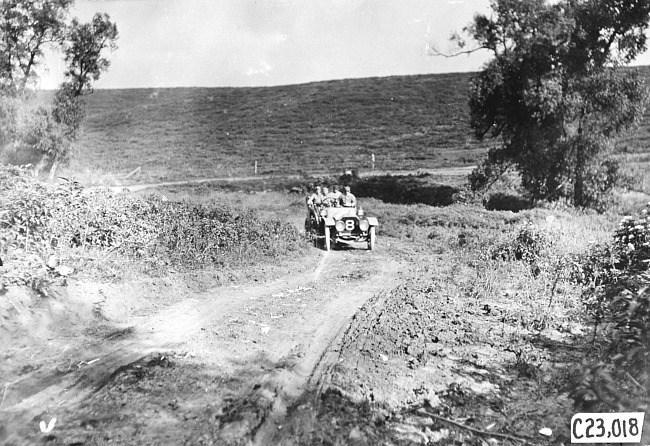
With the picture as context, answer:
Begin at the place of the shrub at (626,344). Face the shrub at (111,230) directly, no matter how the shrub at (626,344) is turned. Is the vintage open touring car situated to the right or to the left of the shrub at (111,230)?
right

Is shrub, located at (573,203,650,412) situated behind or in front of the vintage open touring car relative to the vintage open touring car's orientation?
in front

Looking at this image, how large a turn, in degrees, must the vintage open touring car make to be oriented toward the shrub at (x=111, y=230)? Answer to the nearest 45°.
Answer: approximately 45° to its right

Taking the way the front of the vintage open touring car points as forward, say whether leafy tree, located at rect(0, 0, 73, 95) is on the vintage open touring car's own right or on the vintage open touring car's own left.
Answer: on the vintage open touring car's own right

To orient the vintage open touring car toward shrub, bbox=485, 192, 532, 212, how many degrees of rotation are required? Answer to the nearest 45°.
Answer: approximately 135° to its left

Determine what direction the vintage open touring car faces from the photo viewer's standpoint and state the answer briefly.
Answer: facing the viewer

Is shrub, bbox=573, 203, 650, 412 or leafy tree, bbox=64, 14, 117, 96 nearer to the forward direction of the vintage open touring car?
the shrub

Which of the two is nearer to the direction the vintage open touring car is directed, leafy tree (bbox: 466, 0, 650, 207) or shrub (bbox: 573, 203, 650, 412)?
the shrub

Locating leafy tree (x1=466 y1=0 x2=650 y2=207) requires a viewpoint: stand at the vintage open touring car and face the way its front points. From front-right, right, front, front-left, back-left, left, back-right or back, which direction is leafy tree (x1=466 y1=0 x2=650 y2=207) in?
back-left
